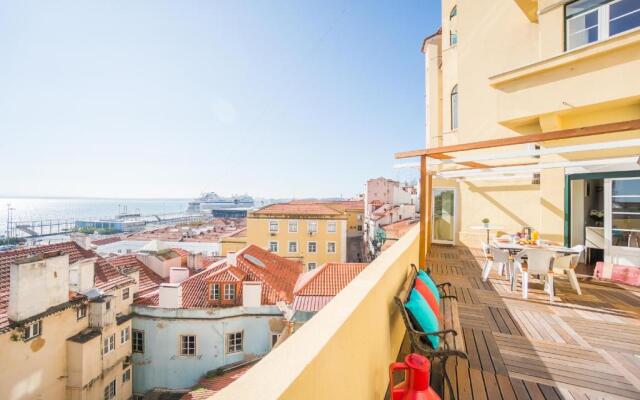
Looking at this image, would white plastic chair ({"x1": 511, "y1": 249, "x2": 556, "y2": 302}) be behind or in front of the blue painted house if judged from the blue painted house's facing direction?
in front

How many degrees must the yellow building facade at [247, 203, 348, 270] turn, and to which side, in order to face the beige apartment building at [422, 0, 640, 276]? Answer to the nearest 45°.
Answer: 0° — it already faces it

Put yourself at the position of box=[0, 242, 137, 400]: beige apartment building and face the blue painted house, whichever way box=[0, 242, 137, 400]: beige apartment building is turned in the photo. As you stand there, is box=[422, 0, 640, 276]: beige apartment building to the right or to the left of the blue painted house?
right

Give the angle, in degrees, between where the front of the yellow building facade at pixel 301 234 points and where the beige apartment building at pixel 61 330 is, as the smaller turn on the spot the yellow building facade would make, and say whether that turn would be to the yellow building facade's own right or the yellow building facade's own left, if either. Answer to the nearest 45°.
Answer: approximately 45° to the yellow building facade's own right

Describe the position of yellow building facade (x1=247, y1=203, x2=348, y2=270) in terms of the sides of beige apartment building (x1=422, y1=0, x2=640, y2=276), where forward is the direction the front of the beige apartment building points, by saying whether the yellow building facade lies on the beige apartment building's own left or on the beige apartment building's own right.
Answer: on the beige apartment building's own right

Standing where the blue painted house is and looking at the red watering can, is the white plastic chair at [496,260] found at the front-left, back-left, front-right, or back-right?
front-left

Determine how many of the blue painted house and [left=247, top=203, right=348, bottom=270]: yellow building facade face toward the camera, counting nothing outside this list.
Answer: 2

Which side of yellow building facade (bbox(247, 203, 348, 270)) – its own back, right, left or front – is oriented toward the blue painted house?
front

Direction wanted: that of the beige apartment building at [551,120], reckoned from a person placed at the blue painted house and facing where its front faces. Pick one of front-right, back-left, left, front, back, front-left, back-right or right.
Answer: front-left

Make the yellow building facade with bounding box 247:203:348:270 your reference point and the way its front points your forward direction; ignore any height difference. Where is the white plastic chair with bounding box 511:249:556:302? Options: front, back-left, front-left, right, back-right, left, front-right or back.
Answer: front

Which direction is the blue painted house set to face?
toward the camera
